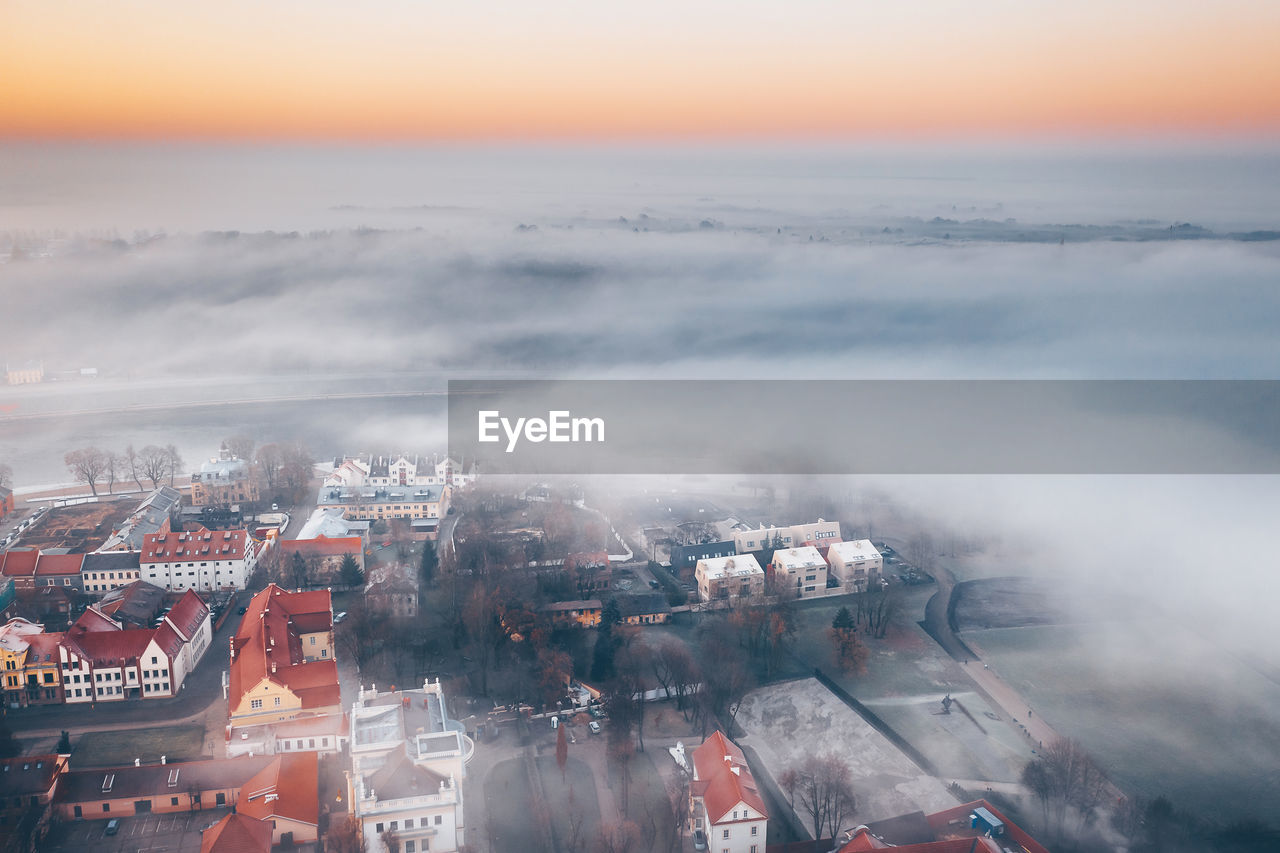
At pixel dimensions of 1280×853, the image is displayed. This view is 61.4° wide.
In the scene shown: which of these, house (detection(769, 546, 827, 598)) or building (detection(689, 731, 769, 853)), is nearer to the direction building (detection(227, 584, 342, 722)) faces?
the building

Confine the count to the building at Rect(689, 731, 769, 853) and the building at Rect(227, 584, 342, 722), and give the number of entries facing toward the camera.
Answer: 2

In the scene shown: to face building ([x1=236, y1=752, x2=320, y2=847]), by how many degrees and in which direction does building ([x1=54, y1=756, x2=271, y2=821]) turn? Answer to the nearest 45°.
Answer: approximately 45° to its left

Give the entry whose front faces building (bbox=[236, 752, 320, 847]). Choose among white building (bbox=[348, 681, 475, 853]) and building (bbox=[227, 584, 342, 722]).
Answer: building (bbox=[227, 584, 342, 722])

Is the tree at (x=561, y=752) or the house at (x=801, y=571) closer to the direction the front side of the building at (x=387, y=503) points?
the tree

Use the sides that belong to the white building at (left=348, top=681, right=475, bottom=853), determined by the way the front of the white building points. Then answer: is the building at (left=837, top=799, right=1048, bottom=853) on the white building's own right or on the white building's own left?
on the white building's own left

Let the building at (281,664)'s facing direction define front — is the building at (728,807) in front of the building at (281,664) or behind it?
in front

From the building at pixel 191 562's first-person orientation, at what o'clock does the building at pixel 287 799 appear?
the building at pixel 287 799 is roughly at 12 o'clock from the building at pixel 191 562.

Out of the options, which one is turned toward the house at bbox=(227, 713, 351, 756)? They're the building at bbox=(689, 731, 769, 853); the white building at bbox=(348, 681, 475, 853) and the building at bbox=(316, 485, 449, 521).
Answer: the building at bbox=(316, 485, 449, 521)

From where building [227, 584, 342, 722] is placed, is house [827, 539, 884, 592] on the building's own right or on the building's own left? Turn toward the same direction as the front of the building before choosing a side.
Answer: on the building's own left

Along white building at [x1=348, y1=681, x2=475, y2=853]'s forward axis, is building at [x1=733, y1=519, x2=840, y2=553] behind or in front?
behind

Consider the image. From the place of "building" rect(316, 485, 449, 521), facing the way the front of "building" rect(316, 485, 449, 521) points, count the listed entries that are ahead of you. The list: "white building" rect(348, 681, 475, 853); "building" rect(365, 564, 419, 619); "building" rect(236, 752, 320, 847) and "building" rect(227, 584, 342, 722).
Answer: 4

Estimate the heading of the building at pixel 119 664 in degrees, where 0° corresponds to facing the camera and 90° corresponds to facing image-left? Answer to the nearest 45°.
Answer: approximately 0°

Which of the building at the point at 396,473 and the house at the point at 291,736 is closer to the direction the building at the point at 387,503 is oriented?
the house

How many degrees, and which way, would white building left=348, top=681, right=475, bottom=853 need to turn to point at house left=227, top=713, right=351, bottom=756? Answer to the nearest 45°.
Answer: approximately 135° to its right
